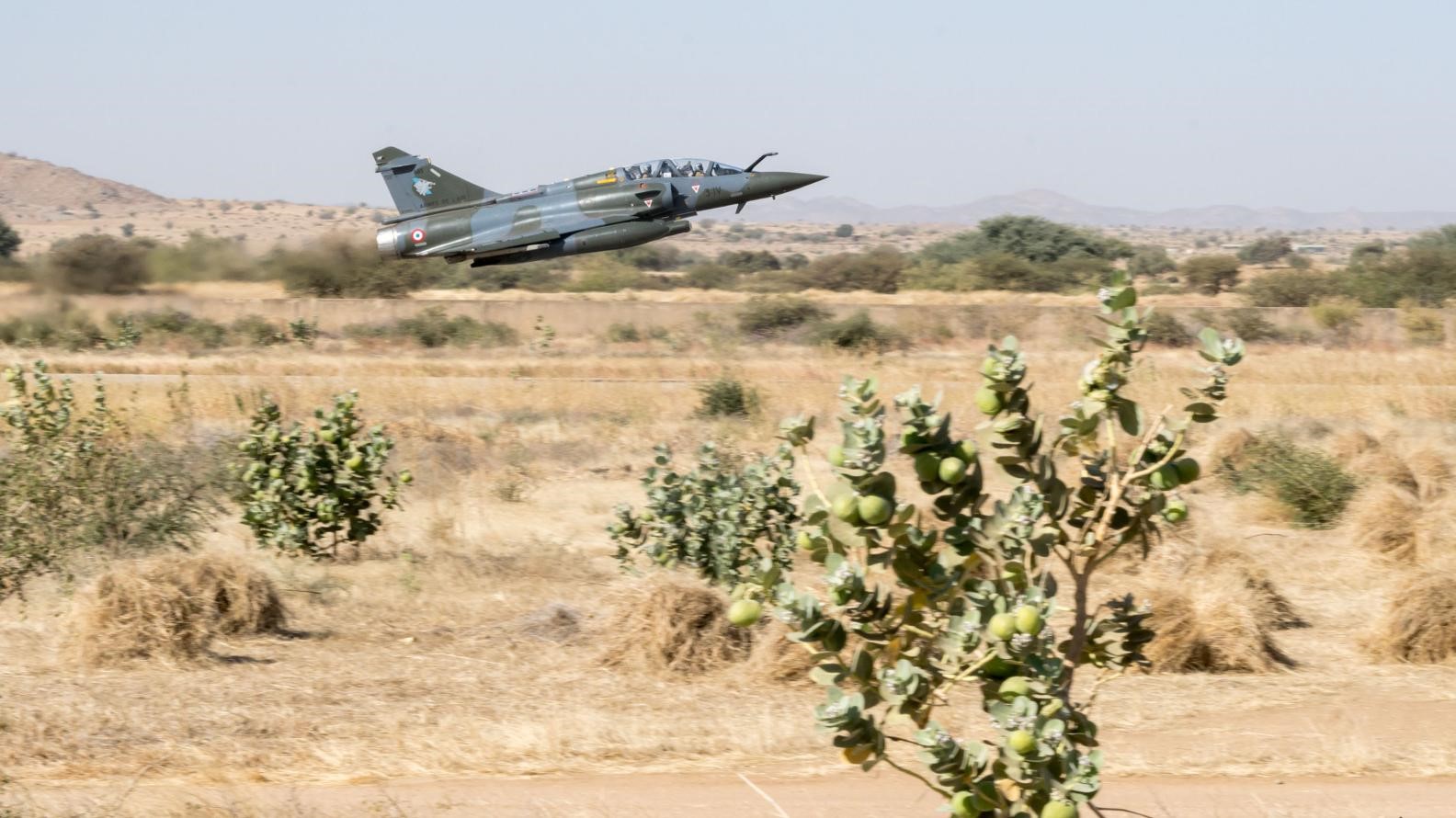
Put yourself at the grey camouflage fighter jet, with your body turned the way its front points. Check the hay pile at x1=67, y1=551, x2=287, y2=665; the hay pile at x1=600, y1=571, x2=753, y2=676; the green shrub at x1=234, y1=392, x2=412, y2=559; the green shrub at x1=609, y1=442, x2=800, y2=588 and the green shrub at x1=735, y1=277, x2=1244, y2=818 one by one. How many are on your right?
5

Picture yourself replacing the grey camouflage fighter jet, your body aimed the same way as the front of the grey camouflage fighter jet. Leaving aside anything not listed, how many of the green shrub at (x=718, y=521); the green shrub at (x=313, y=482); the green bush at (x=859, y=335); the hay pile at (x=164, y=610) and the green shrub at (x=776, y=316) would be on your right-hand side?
3

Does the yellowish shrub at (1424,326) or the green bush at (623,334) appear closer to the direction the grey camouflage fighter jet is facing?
the yellowish shrub

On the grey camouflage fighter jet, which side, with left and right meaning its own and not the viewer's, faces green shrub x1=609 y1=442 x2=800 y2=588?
right

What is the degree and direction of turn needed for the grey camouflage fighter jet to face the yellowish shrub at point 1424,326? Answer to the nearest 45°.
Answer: approximately 45° to its left

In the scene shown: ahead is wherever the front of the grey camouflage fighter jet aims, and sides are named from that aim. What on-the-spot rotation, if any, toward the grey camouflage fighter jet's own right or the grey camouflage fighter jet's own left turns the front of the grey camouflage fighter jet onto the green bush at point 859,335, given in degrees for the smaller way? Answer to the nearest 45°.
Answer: approximately 45° to the grey camouflage fighter jet's own left

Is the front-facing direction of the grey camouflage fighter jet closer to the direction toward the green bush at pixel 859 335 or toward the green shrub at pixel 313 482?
the green bush

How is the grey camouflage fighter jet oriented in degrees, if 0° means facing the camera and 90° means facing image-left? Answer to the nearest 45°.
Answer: approximately 270°

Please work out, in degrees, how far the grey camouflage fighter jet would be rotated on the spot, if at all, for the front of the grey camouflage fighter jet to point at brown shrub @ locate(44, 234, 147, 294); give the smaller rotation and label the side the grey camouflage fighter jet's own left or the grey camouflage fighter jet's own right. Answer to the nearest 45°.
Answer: approximately 135° to the grey camouflage fighter jet's own left

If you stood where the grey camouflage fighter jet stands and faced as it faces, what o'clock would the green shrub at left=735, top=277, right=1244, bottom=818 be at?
The green shrub is roughly at 3 o'clock from the grey camouflage fighter jet.
